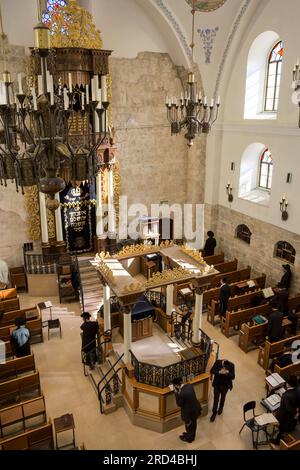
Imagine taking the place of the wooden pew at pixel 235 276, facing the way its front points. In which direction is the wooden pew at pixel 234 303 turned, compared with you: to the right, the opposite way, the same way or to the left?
the same way

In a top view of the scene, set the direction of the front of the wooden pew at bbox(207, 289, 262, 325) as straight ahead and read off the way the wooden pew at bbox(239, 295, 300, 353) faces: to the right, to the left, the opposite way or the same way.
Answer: the same way

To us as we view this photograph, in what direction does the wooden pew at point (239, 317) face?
facing away from the viewer and to the left of the viewer

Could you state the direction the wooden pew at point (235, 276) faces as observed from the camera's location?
facing away from the viewer and to the left of the viewer

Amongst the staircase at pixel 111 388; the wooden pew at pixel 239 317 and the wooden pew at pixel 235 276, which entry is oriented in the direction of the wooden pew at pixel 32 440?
the staircase

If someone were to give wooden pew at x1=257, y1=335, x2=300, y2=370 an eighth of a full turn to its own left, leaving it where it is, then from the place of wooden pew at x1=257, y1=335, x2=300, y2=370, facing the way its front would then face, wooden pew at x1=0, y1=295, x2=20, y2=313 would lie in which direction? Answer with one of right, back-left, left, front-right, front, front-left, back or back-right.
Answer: front

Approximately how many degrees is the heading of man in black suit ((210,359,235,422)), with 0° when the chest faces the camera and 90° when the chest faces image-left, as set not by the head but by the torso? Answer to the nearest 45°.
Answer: approximately 0°

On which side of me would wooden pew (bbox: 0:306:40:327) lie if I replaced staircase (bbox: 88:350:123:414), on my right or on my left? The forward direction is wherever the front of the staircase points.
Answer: on my right

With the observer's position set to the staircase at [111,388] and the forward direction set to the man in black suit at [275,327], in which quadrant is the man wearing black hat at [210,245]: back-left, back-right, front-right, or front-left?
front-left

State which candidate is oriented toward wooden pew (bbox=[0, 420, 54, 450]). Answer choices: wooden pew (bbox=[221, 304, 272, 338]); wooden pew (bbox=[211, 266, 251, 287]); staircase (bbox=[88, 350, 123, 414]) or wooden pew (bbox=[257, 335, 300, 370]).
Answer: the staircase

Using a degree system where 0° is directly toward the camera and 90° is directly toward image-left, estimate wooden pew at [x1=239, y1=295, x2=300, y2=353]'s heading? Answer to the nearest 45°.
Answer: approximately 135°

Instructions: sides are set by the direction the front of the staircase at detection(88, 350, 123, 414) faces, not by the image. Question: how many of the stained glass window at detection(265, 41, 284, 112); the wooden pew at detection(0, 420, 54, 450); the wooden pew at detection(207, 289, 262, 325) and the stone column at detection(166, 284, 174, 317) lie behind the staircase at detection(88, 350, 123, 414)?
3

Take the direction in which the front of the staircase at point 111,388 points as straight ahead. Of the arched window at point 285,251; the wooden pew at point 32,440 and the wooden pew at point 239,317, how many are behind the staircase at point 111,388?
2

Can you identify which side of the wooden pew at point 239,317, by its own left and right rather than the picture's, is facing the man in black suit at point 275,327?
back

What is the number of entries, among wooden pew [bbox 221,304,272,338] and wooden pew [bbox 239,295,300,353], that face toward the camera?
0

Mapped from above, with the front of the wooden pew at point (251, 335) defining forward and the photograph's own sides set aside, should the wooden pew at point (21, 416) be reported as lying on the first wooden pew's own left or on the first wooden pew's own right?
on the first wooden pew's own left

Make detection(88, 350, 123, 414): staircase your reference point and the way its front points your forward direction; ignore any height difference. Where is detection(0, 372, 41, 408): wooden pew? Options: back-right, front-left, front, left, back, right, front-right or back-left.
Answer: front-right

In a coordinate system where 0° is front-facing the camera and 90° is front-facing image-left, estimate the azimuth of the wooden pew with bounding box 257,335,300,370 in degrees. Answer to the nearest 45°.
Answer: approximately 135°
